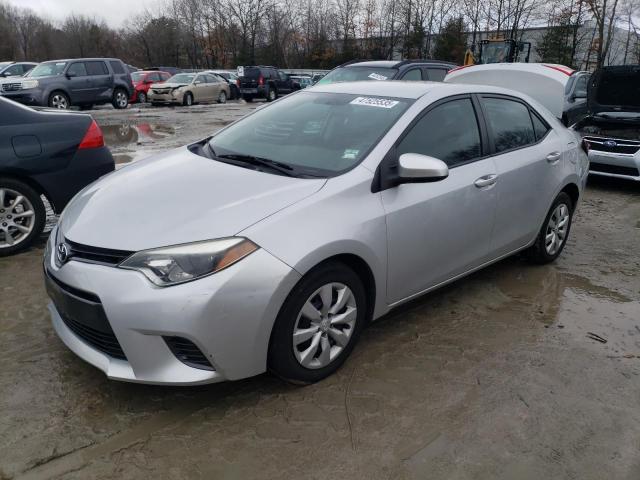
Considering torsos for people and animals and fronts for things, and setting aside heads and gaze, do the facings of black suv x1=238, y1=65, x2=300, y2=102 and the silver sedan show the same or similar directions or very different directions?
very different directions

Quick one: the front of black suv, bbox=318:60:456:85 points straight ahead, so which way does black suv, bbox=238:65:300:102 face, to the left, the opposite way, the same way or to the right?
the opposite way

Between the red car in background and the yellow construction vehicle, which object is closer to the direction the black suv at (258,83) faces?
the yellow construction vehicle

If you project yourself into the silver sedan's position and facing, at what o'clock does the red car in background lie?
The red car in background is roughly at 4 o'clock from the silver sedan.

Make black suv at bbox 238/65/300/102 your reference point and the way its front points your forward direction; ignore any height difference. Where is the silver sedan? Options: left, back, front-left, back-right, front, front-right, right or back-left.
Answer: back-right

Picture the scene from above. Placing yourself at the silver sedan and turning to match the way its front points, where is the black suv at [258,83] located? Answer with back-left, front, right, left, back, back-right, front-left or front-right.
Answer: back-right

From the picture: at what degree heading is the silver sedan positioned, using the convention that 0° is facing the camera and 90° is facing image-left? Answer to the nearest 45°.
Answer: approximately 45°

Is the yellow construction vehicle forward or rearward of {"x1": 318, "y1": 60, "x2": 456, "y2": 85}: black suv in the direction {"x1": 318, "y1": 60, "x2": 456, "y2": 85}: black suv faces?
rearward

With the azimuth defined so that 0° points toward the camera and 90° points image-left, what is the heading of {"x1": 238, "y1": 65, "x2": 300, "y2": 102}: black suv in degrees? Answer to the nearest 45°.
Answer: approximately 225°
